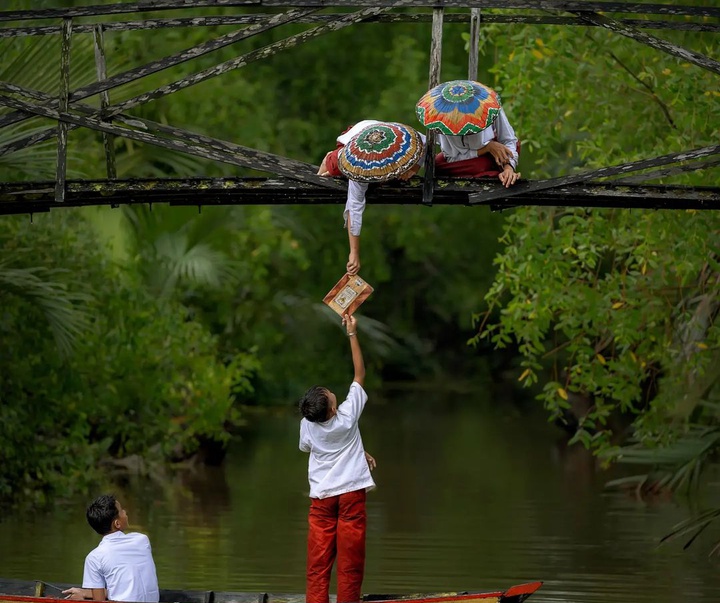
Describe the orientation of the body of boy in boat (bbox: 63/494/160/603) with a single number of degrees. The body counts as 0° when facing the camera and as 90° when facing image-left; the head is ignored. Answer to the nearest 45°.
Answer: approximately 180°

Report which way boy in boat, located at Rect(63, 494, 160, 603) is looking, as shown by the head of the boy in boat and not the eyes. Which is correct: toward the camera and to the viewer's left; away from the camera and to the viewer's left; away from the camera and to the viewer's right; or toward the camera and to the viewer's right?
away from the camera and to the viewer's right

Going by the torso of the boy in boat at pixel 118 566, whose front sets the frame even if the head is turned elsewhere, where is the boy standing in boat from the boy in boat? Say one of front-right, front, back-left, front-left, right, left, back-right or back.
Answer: right
